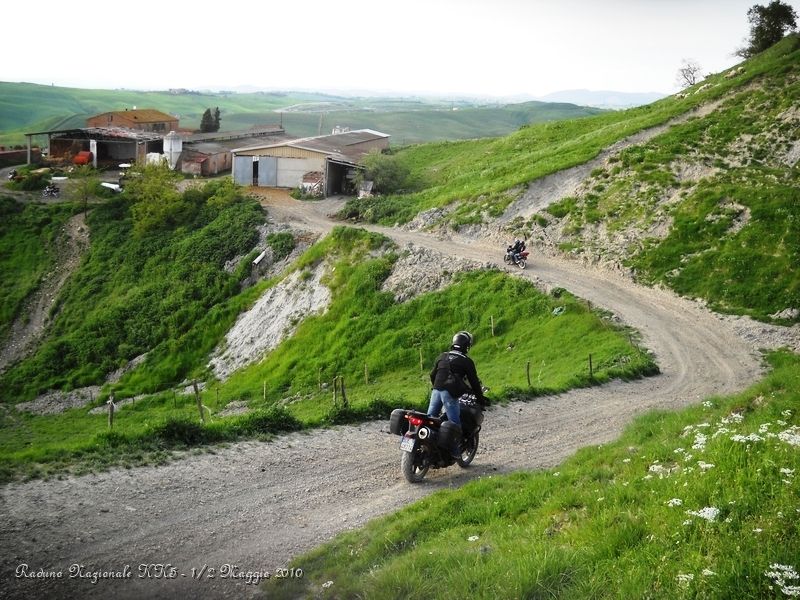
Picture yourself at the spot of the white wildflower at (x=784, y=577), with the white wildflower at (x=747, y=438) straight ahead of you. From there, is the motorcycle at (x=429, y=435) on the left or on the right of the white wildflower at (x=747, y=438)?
left

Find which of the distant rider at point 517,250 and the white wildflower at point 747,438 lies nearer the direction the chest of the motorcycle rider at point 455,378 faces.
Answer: the distant rider

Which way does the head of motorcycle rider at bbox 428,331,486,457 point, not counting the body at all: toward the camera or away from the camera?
away from the camera

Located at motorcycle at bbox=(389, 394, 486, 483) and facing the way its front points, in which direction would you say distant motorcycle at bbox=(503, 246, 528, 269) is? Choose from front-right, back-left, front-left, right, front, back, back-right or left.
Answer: front-left

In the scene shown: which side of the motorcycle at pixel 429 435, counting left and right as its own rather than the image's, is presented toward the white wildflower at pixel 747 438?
right

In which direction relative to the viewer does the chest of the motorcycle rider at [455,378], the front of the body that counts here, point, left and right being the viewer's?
facing away from the viewer and to the right of the viewer

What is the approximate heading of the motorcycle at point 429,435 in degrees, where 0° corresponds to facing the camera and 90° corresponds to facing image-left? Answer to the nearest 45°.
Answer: approximately 225°

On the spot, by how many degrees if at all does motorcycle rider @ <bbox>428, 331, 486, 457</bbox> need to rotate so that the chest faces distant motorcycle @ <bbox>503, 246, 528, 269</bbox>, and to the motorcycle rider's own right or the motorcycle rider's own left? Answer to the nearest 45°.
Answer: approximately 45° to the motorcycle rider's own left

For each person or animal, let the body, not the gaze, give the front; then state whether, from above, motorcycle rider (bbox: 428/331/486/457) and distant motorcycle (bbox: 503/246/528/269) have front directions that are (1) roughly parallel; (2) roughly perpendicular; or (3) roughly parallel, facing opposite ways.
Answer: roughly perpendicular
